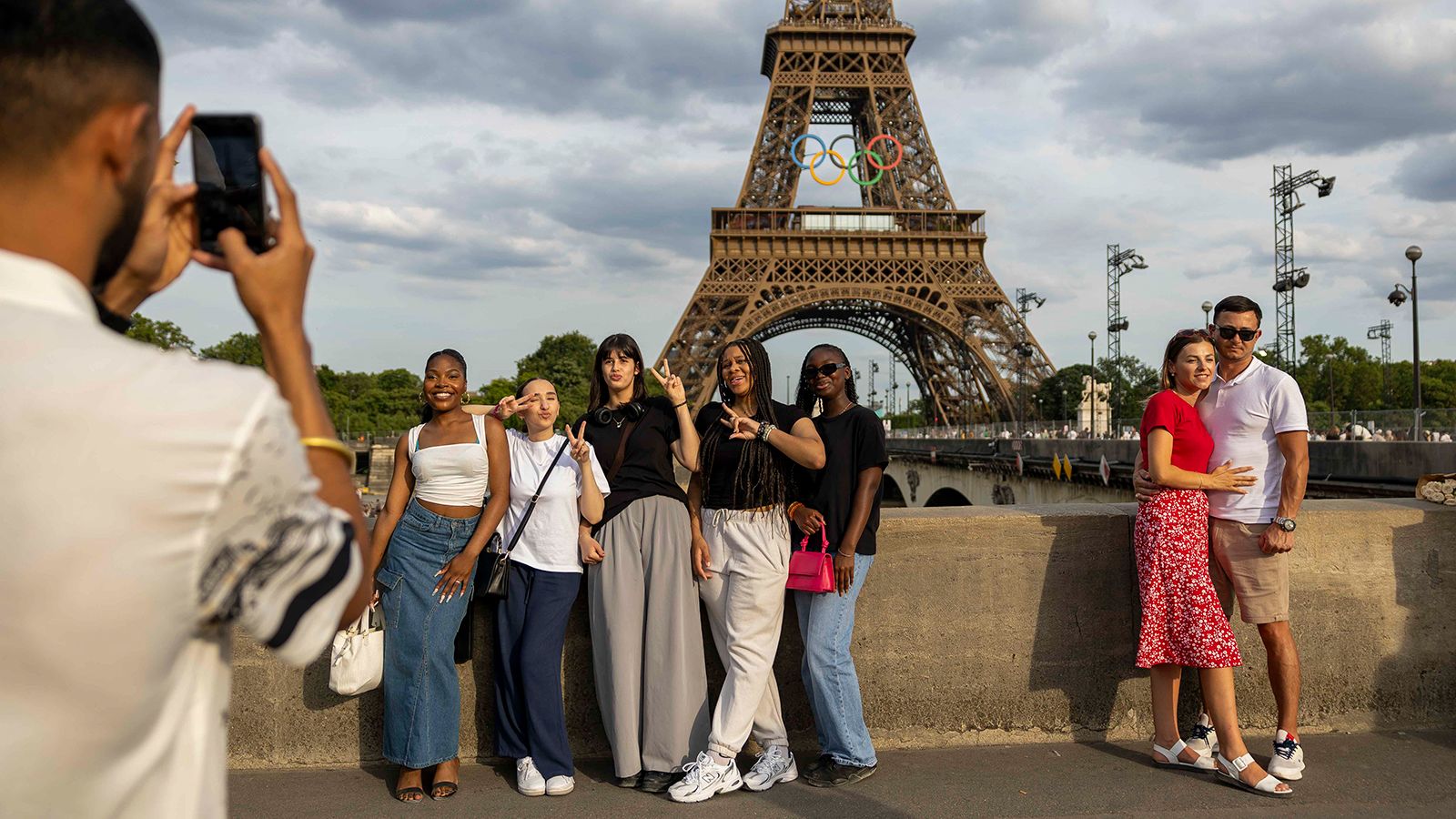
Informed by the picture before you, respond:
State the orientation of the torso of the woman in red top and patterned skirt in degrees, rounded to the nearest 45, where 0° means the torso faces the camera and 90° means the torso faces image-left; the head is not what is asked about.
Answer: approximately 315°

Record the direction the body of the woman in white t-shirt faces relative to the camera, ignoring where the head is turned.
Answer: toward the camera

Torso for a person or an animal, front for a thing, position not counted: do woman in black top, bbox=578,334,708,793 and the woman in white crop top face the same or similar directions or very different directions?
same or similar directions

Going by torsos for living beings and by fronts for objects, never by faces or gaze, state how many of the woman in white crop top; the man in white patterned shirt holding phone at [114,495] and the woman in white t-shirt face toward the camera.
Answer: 2

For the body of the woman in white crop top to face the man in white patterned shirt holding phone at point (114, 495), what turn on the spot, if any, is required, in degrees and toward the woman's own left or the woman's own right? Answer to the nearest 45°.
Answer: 0° — they already face them

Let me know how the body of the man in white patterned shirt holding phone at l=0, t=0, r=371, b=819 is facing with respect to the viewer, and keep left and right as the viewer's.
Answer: facing away from the viewer and to the right of the viewer

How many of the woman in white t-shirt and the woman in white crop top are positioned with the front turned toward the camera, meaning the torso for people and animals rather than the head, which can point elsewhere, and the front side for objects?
2

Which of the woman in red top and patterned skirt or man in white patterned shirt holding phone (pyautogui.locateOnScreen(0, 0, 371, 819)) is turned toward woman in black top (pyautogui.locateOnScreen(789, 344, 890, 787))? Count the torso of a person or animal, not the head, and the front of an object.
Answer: the man in white patterned shirt holding phone

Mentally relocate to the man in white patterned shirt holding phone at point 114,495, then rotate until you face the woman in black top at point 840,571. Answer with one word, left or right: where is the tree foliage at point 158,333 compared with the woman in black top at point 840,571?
left

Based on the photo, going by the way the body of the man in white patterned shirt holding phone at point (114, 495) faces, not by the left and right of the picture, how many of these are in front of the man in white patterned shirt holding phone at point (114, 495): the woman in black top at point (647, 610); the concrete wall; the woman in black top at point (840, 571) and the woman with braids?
4

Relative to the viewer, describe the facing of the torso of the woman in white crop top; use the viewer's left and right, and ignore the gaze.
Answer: facing the viewer

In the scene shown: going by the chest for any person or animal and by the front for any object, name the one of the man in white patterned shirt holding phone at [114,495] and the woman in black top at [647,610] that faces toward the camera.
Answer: the woman in black top

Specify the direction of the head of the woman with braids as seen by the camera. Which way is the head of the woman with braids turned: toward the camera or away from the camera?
toward the camera

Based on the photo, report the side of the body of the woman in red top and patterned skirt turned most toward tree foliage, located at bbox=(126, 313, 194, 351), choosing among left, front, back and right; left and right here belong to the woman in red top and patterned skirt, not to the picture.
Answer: back

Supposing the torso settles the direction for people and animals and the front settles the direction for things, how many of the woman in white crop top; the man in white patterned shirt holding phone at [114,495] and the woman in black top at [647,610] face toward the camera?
2

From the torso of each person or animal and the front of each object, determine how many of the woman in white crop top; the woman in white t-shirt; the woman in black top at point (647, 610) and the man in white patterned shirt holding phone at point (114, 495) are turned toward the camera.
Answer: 3
